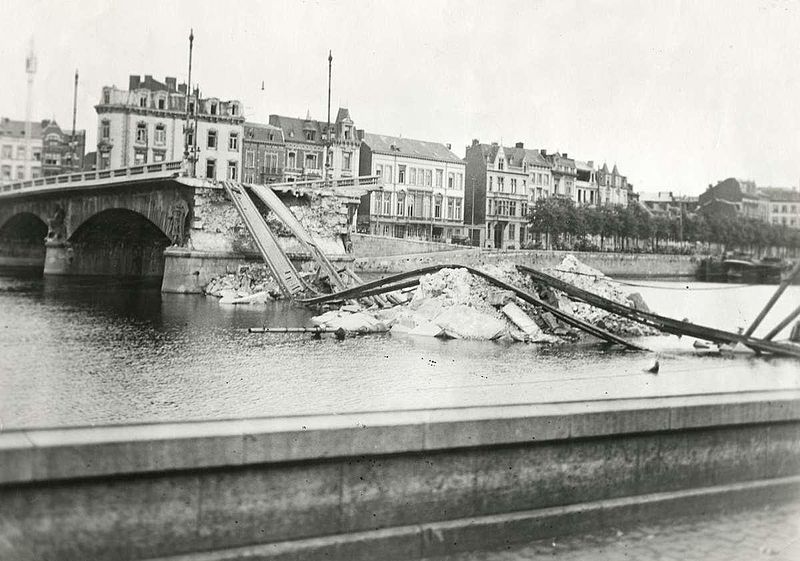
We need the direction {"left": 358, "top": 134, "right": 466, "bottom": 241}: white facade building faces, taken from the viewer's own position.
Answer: facing the viewer and to the right of the viewer

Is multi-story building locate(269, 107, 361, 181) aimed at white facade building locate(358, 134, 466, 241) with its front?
no

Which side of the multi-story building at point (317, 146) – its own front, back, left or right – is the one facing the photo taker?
front

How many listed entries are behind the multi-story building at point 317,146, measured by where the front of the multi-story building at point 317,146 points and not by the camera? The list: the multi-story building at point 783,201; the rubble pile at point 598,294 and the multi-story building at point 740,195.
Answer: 0

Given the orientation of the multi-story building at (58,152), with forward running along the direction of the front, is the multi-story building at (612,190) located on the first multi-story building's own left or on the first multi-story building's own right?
on the first multi-story building's own left

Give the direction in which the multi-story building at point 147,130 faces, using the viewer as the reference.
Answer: facing the viewer

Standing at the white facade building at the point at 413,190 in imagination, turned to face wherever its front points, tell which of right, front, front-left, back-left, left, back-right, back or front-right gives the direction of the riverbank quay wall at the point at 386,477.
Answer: front-right

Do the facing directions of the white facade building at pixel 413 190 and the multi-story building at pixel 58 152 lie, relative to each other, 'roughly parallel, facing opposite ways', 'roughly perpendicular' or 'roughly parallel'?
roughly parallel

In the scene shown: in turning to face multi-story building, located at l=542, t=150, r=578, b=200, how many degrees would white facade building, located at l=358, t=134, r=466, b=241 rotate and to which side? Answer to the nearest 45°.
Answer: approximately 90° to its left

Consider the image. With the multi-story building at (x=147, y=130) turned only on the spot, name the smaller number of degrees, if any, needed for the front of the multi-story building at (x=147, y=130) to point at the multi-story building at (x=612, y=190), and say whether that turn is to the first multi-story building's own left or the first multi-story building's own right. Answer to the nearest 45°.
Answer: approximately 45° to the first multi-story building's own left

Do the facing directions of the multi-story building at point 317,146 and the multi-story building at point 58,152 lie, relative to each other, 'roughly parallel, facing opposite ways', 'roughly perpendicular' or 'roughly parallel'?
roughly parallel

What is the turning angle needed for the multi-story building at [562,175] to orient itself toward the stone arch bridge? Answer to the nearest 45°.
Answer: approximately 90° to its right

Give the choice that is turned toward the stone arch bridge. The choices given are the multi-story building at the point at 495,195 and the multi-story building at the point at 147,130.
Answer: the multi-story building at the point at 147,130

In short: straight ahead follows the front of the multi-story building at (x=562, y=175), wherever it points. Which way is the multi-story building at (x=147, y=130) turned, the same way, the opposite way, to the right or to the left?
the same way

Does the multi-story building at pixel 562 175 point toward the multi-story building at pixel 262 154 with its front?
no

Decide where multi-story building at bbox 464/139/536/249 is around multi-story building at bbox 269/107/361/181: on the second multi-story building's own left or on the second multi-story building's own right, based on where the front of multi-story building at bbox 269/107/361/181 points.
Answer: on the second multi-story building's own left

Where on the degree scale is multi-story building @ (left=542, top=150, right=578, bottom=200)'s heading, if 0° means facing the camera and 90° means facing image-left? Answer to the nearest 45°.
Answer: approximately 315°

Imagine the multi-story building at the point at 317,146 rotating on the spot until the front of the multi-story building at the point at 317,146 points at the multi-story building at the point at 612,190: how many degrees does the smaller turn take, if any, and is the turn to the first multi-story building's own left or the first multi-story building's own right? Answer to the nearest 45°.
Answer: approximately 90° to the first multi-story building's own left

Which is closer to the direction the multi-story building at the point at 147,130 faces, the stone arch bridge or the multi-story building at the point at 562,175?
the stone arch bridge

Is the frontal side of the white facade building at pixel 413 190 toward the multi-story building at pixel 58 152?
no

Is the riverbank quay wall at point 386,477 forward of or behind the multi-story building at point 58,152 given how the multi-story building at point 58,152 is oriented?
forward
